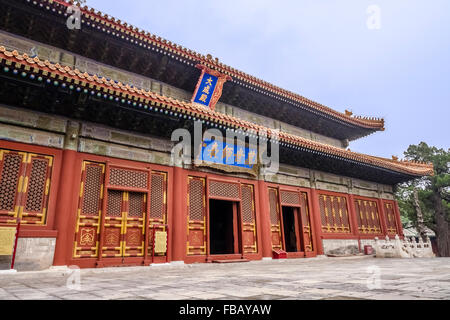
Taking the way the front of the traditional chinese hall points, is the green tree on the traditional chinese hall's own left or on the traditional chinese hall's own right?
on the traditional chinese hall's own left

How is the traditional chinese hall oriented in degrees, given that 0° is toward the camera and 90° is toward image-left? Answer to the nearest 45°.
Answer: approximately 315°

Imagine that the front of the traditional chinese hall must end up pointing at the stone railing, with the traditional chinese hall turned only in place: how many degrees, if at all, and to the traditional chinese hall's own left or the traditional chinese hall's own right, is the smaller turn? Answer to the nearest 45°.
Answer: approximately 90° to the traditional chinese hall's own left
